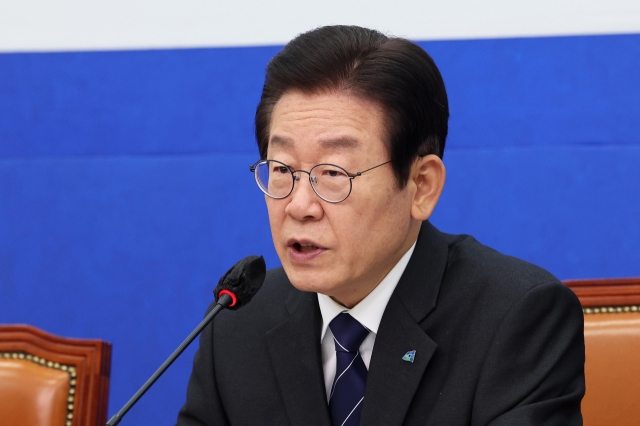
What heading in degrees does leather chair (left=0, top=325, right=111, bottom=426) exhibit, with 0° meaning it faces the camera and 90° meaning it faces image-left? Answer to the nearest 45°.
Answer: approximately 45°

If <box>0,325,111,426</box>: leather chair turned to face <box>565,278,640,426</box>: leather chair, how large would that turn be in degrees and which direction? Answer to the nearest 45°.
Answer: approximately 135° to its left

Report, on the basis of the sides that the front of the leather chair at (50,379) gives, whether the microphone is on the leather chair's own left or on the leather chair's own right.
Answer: on the leather chair's own left

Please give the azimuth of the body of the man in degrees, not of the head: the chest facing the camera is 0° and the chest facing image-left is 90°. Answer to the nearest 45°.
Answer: approximately 45°

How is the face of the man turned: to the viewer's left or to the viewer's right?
to the viewer's left

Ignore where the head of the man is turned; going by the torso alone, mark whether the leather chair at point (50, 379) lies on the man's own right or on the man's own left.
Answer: on the man's own right
